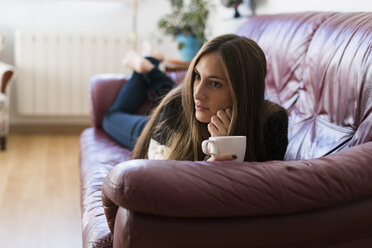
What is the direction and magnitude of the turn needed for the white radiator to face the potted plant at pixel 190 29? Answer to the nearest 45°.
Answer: approximately 45° to its left

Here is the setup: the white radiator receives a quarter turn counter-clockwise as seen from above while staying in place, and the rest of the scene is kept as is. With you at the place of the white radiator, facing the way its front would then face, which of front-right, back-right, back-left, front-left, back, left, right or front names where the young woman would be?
right

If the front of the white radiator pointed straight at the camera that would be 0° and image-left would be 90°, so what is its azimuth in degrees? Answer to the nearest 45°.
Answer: approximately 0°

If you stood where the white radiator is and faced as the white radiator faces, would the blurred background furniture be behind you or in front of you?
in front

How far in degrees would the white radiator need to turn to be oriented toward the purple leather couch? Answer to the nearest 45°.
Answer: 0° — it already faces it

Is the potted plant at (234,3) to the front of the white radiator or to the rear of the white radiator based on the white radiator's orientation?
to the front

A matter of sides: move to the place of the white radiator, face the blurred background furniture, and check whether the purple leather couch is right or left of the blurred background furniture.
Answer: left
